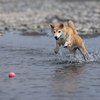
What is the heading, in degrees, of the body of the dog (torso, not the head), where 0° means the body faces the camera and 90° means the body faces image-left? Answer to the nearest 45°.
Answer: approximately 45°
